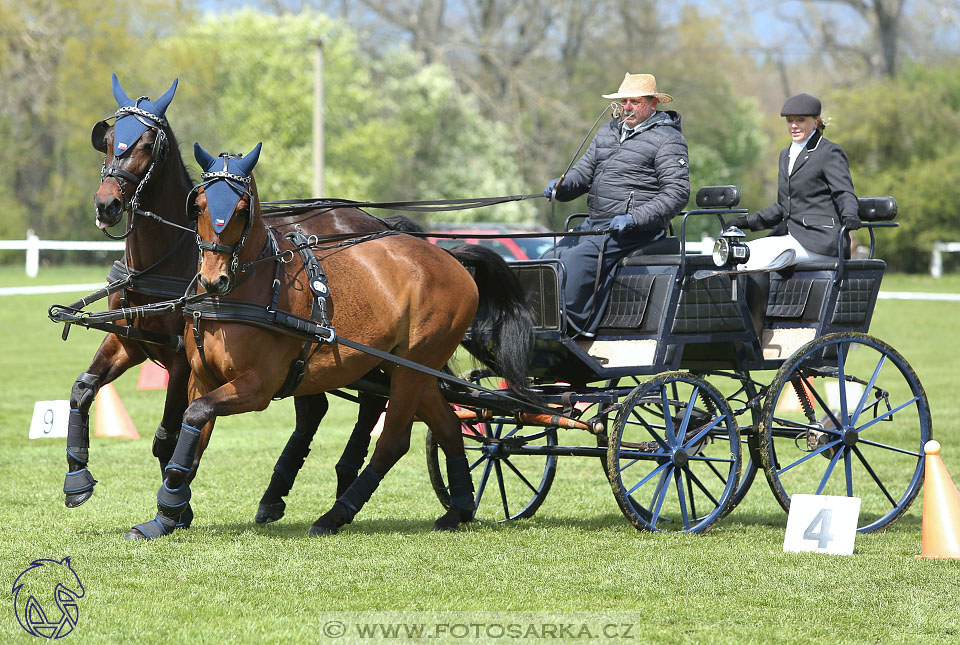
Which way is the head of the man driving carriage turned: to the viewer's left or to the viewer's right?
to the viewer's left

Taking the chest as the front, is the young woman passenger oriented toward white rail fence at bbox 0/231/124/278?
no

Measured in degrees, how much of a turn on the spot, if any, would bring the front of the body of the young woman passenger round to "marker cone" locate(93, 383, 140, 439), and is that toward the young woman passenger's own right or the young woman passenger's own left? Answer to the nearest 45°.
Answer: approximately 45° to the young woman passenger's own right

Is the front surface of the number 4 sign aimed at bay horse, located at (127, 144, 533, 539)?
no

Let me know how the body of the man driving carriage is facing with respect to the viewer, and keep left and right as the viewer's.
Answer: facing the viewer and to the left of the viewer

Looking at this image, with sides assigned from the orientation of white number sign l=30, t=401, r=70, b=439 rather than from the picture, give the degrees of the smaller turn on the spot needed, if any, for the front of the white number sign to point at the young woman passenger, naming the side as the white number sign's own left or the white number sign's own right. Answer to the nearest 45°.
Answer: approximately 45° to the white number sign's own left

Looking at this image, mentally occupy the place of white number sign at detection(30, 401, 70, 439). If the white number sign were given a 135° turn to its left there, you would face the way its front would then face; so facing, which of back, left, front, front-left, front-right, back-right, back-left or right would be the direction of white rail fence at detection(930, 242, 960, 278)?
front

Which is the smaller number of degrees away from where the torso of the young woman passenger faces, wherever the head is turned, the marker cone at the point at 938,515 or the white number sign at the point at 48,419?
the white number sign

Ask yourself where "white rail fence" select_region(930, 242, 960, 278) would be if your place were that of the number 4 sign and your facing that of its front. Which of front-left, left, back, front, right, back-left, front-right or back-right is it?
back

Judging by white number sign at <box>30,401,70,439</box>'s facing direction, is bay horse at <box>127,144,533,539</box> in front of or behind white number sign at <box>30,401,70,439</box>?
in front

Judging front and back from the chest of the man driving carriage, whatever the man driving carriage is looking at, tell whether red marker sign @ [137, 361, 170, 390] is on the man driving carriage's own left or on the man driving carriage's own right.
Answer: on the man driving carriage's own right

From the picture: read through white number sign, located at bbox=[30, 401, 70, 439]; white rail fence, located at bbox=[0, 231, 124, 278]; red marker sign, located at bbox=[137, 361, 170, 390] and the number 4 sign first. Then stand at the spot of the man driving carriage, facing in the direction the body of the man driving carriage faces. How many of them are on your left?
1

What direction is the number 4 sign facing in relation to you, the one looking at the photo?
facing the viewer

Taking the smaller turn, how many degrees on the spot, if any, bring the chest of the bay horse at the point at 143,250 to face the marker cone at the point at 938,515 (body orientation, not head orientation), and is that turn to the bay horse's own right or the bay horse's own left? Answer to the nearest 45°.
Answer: approximately 135° to the bay horse's own left

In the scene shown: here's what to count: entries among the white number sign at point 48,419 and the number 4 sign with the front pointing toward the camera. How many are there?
2

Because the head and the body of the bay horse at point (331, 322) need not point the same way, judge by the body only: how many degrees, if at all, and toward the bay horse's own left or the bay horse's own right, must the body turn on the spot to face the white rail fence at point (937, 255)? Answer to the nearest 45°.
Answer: approximately 180°

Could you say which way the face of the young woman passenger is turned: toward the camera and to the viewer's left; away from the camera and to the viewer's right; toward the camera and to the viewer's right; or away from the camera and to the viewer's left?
toward the camera and to the viewer's left
